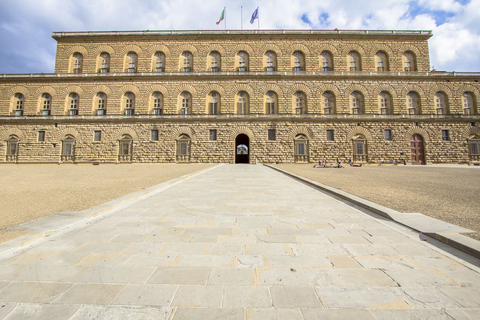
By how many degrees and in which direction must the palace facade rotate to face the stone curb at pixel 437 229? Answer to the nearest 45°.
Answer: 0° — it already faces it

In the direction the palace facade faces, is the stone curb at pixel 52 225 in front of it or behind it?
in front

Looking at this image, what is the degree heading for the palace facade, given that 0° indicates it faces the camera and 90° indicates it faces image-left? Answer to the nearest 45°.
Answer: approximately 0°
